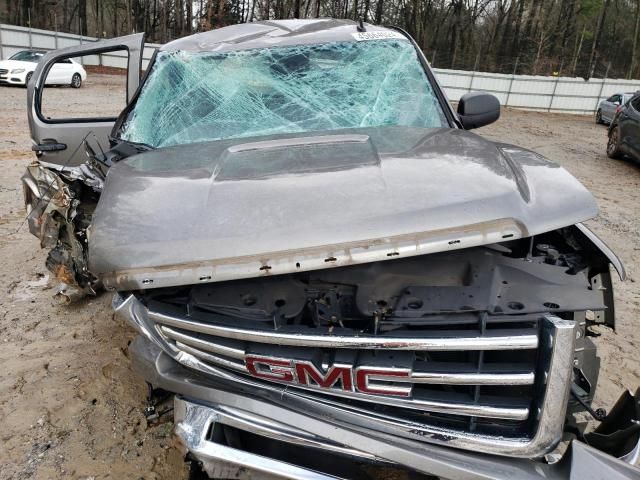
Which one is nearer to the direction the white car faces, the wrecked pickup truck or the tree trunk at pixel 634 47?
the wrecked pickup truck

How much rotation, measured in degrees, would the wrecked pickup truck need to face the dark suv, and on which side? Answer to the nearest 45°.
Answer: approximately 135° to its left

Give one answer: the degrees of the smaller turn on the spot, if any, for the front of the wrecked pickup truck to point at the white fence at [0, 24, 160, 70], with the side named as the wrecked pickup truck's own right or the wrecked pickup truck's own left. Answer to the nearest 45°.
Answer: approximately 135° to the wrecked pickup truck's own right

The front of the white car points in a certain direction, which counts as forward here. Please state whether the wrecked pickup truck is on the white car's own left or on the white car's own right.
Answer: on the white car's own left

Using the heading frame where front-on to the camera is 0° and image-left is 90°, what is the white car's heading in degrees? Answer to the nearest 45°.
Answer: approximately 45°

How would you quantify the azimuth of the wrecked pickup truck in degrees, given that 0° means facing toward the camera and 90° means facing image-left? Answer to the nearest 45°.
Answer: approximately 0°

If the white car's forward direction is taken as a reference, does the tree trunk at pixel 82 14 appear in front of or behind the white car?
behind

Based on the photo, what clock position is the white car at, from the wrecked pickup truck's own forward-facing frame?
The white car is roughly at 5 o'clock from the wrecked pickup truck.
